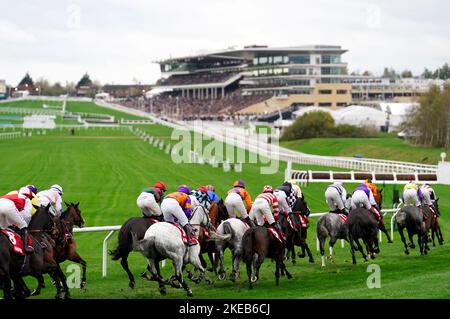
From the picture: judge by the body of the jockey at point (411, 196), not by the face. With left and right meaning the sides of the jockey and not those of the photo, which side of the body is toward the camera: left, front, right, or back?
back

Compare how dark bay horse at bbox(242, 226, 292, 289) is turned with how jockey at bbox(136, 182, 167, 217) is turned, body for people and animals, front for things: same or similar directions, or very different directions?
same or similar directions

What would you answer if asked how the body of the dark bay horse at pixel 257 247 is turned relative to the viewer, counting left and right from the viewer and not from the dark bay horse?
facing away from the viewer and to the right of the viewer

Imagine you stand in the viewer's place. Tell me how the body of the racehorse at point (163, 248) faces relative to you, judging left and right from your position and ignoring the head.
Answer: facing away from the viewer and to the right of the viewer

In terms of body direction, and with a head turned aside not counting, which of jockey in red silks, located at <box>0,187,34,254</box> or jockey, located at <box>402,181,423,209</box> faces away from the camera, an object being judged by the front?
the jockey

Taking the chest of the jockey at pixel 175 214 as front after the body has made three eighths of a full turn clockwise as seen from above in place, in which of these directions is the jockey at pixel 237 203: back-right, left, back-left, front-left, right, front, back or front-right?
back-left

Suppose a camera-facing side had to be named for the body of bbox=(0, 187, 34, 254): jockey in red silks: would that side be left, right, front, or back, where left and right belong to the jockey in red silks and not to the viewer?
right

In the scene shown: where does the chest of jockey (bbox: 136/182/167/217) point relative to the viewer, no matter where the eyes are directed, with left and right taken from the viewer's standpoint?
facing away from the viewer and to the right of the viewer

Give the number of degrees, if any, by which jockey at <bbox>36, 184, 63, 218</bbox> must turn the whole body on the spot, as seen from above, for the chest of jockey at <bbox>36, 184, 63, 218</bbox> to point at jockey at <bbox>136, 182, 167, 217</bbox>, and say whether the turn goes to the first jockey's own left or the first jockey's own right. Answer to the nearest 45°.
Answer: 0° — they already face them

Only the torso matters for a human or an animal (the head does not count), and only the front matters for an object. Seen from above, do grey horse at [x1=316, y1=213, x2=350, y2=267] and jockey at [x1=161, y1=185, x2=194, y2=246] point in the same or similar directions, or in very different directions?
same or similar directions

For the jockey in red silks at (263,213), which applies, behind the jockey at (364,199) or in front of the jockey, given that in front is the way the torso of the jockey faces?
behind

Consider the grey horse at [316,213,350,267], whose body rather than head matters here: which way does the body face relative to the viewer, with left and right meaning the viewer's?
facing away from the viewer and to the right of the viewer
